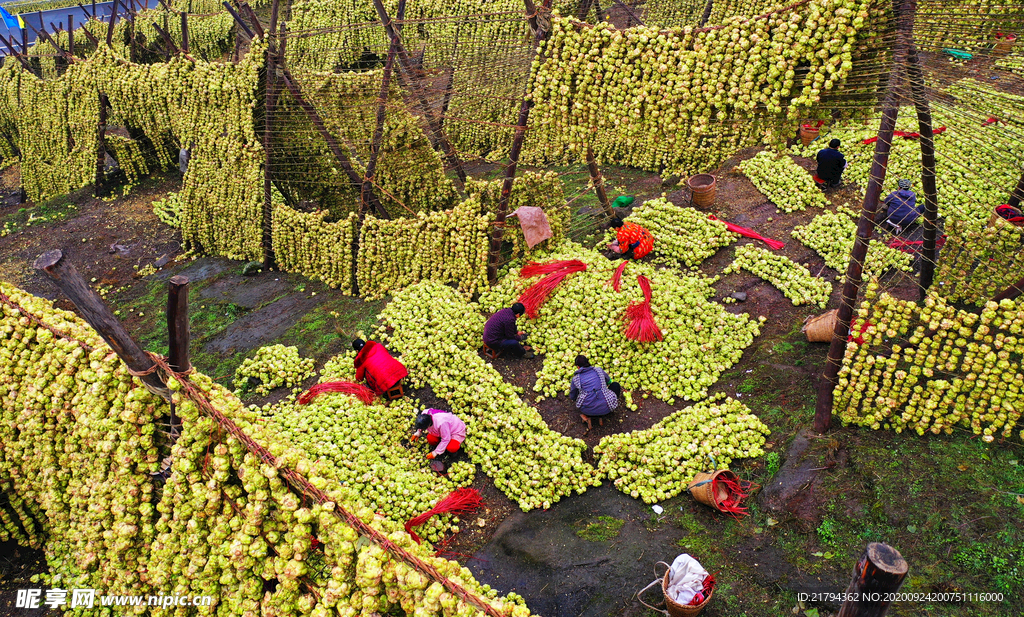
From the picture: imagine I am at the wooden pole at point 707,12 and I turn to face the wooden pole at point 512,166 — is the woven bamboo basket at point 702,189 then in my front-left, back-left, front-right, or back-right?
front-left

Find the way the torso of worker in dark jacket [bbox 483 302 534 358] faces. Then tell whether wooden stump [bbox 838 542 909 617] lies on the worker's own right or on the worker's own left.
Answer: on the worker's own right

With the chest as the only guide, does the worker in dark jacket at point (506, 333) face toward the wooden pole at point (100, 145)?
no

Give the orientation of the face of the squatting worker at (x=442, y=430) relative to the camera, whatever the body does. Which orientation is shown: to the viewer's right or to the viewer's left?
to the viewer's left

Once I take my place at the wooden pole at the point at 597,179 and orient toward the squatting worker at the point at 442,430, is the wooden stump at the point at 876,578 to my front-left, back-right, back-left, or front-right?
front-left

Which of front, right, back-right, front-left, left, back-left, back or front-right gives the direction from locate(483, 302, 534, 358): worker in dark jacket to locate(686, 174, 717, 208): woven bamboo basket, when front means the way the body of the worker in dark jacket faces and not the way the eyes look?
front-left

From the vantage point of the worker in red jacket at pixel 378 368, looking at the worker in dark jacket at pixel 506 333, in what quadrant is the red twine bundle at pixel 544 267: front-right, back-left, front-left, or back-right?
front-left

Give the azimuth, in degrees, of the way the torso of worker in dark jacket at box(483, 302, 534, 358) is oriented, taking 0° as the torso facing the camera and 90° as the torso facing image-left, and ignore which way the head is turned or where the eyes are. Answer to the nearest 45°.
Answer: approximately 270°

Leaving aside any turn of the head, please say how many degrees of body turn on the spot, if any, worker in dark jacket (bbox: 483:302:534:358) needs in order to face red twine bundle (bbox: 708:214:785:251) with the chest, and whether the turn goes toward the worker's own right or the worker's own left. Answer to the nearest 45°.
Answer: approximately 45° to the worker's own left

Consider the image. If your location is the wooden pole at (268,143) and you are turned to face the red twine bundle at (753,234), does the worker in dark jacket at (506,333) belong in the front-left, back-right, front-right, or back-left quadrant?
front-right

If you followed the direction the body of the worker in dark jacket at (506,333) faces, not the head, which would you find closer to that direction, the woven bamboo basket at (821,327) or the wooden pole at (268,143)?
the woven bamboo basket

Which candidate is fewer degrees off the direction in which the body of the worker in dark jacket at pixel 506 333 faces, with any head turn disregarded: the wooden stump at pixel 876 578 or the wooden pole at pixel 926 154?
the wooden pole
